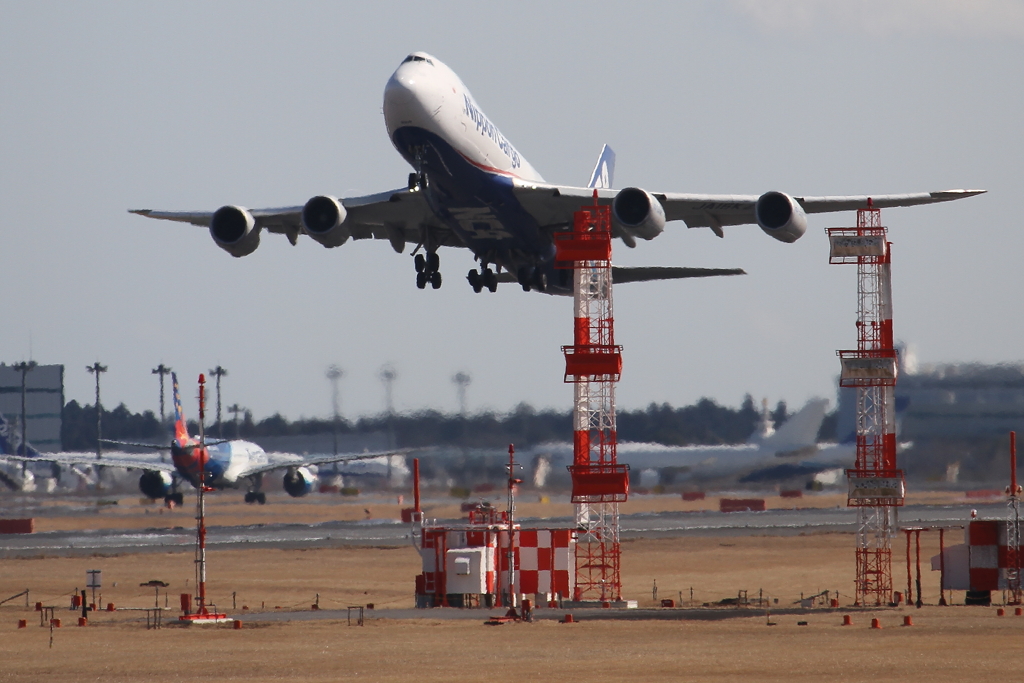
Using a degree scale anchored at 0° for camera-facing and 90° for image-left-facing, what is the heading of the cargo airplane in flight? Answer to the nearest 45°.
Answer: approximately 0°

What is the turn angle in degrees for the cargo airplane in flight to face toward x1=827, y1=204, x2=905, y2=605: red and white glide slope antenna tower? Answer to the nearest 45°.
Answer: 0° — it already faces it

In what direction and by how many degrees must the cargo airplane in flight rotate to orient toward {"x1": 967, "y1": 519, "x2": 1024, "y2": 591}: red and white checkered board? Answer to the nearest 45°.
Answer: approximately 90° to its left
